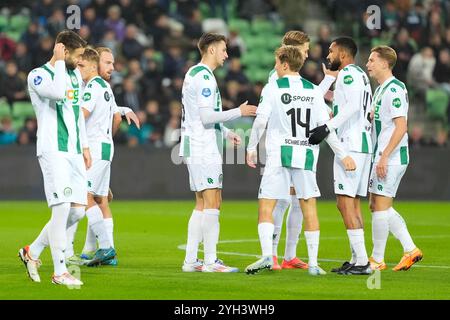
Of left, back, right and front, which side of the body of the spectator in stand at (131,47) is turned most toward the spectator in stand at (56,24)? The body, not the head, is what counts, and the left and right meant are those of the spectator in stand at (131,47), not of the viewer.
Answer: right

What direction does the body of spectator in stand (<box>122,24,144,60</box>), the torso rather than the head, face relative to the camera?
toward the camera

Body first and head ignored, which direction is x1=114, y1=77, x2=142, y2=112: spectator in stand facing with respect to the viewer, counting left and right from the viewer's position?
facing the viewer

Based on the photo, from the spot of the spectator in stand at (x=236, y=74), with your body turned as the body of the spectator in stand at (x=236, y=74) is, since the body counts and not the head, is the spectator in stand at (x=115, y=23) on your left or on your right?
on your right

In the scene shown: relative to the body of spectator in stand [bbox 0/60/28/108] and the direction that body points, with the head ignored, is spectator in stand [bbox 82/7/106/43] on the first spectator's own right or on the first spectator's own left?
on the first spectator's own left

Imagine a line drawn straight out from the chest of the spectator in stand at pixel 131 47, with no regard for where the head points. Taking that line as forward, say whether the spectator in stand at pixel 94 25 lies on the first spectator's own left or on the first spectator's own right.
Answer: on the first spectator's own right

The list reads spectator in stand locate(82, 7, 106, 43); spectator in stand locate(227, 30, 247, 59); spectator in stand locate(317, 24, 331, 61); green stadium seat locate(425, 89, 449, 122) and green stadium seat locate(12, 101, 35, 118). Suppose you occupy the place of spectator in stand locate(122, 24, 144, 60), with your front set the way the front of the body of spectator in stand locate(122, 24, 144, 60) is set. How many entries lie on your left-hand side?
3

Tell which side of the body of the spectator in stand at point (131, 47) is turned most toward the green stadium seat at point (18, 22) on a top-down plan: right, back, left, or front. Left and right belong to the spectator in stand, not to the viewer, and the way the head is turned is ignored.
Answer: right

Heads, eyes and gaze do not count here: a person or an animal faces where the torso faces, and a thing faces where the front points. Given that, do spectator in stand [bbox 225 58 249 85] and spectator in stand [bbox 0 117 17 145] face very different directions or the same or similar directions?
same or similar directions

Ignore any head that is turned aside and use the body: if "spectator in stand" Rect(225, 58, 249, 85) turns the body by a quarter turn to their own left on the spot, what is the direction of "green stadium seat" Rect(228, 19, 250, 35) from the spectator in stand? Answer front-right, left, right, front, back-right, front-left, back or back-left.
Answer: left

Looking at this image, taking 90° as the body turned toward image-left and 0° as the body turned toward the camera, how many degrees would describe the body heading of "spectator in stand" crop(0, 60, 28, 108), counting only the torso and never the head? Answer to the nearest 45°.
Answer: approximately 0°
